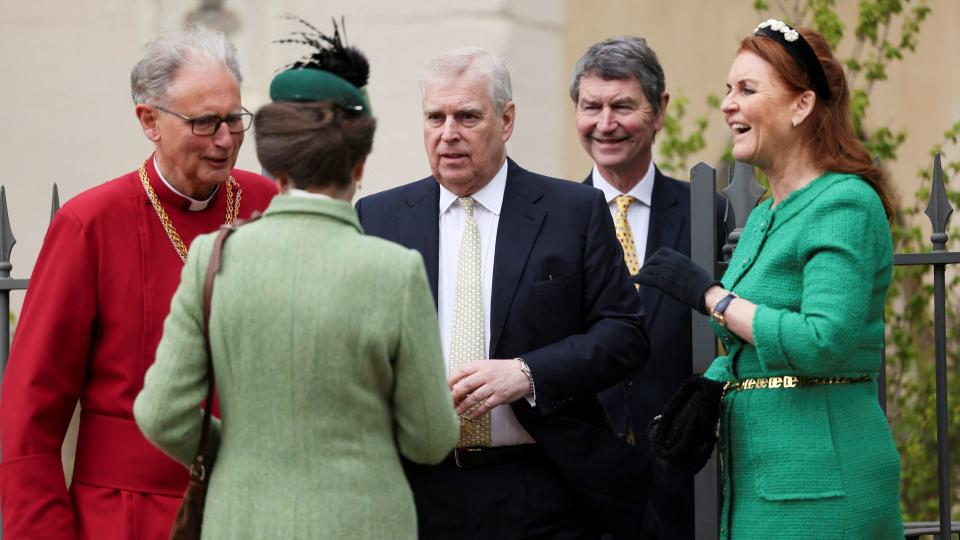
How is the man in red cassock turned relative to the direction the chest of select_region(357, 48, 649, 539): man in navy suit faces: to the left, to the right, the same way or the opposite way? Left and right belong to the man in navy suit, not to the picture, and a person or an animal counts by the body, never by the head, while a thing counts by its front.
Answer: to the left

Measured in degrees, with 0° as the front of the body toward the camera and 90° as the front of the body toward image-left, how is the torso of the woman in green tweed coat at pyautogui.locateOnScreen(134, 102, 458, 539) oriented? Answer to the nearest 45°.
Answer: approximately 180°

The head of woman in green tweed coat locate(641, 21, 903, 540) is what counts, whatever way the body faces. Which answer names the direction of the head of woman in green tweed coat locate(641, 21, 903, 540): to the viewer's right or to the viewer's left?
to the viewer's left

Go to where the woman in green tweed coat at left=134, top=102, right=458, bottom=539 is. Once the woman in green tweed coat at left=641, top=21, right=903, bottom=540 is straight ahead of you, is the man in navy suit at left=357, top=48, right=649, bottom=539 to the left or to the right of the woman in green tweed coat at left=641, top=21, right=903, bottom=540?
left

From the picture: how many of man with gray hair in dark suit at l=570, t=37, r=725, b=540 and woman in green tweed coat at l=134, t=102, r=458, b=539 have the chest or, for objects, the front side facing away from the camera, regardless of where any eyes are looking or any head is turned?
1

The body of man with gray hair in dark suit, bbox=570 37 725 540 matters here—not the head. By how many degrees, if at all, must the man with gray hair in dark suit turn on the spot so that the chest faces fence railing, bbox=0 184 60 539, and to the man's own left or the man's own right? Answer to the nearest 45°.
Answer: approximately 45° to the man's own right

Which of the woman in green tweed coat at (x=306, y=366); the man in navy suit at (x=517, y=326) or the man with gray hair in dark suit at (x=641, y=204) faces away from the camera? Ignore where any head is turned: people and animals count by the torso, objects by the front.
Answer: the woman in green tweed coat

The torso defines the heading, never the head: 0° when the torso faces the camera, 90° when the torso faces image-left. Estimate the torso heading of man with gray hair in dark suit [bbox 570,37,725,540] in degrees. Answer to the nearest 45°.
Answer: approximately 45°

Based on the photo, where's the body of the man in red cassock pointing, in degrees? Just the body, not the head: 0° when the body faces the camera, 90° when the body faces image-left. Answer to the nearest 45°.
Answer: approximately 315°

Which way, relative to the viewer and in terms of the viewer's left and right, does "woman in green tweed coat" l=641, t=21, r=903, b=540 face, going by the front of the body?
facing to the left of the viewer

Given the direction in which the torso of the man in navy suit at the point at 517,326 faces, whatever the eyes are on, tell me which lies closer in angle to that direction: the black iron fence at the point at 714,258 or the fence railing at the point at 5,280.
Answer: the fence railing
